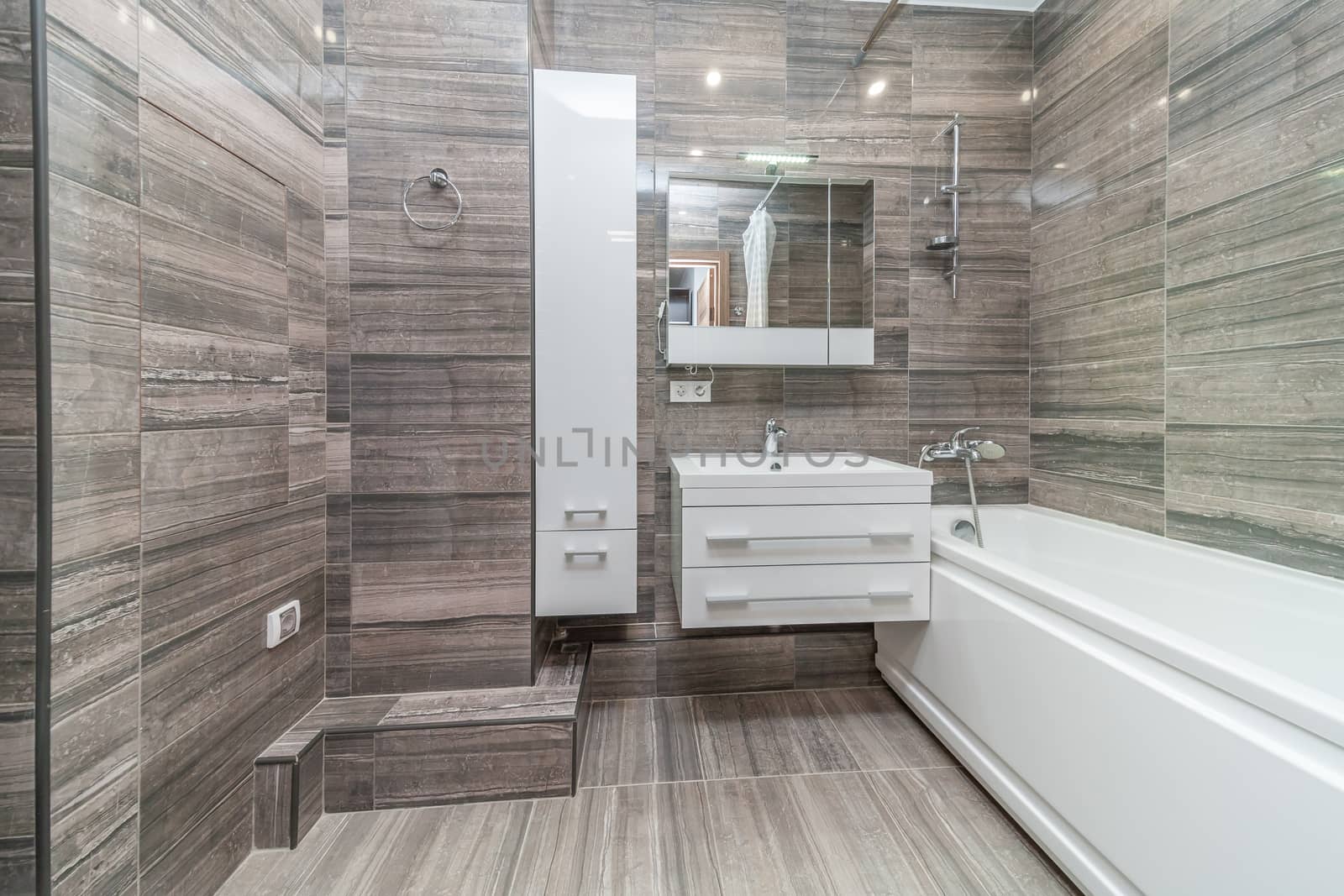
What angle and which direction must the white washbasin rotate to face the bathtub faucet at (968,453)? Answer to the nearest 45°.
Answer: approximately 135° to its left

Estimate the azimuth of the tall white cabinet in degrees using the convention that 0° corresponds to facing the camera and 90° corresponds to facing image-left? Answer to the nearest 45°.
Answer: approximately 0°
